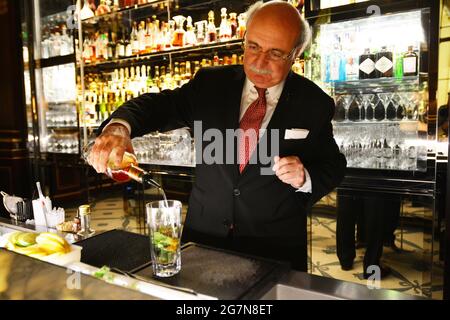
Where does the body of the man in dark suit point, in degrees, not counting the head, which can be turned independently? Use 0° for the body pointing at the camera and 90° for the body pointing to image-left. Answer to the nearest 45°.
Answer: approximately 45°

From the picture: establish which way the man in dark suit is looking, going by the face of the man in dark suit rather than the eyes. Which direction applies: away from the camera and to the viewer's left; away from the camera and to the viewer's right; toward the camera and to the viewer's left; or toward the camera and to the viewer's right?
toward the camera and to the viewer's left

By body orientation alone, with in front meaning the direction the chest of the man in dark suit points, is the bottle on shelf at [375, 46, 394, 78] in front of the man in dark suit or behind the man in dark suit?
behind

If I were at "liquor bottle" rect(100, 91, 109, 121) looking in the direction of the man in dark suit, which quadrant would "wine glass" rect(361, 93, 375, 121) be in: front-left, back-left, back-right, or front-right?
front-left

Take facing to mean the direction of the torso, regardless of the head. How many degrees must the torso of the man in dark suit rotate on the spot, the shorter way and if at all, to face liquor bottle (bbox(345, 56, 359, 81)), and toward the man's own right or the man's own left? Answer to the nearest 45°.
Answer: approximately 180°

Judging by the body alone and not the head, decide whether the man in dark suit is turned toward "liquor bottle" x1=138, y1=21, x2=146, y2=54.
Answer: no

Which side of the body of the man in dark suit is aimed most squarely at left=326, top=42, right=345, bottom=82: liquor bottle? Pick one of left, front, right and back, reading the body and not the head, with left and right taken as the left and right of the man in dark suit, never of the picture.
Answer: back

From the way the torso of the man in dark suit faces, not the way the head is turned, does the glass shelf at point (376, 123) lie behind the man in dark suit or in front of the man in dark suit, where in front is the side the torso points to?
behind

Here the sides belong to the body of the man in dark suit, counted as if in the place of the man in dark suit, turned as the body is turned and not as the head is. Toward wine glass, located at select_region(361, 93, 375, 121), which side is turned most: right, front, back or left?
back

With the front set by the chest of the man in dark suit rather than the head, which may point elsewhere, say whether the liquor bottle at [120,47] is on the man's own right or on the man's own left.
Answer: on the man's own right

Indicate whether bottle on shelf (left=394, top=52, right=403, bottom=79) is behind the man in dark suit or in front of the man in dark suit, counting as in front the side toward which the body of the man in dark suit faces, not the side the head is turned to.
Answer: behind

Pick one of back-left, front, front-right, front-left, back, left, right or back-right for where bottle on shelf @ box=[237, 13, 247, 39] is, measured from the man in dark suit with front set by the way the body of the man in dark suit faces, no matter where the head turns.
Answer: back-right

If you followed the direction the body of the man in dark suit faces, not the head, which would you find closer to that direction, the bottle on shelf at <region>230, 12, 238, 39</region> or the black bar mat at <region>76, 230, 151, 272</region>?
the black bar mat

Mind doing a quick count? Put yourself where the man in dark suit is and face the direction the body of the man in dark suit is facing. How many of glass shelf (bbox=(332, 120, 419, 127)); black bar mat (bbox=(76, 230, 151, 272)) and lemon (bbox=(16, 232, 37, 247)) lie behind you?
1

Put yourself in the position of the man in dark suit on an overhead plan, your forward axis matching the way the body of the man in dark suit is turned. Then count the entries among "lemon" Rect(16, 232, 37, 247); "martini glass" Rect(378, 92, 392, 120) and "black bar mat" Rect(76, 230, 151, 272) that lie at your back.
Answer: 1

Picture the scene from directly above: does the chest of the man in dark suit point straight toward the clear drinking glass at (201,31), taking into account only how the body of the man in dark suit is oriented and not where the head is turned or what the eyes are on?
no

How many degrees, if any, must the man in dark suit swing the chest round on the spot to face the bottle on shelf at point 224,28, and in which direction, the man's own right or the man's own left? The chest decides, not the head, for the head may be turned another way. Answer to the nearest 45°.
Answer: approximately 135° to the man's own right

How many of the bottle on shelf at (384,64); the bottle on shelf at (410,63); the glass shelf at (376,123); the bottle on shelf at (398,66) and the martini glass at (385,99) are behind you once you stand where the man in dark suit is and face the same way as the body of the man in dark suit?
5

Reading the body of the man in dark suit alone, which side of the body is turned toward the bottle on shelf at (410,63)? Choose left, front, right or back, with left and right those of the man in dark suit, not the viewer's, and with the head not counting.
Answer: back

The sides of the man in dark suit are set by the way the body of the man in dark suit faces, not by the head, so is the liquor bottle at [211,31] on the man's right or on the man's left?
on the man's right
